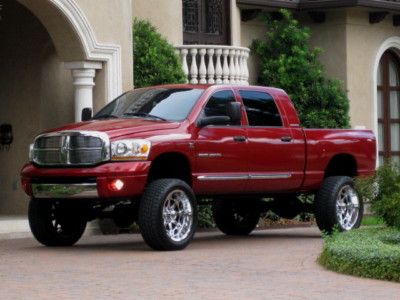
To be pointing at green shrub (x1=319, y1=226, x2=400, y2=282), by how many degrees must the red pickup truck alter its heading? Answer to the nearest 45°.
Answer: approximately 90° to its left

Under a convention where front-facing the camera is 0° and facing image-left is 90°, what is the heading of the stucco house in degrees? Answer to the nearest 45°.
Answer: approximately 0°

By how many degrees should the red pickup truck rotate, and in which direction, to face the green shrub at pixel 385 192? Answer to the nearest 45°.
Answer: approximately 135° to its left
